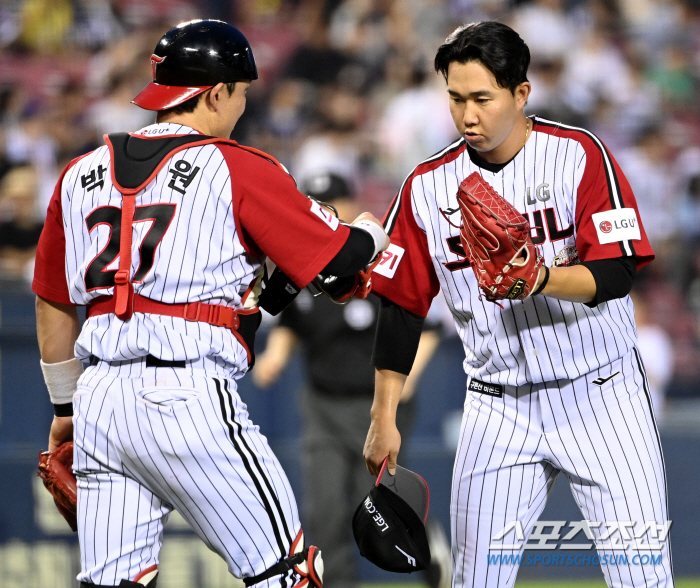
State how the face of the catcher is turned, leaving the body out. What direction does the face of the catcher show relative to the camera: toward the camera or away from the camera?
away from the camera

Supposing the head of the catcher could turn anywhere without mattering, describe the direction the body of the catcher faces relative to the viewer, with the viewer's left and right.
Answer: facing away from the viewer and to the right of the viewer

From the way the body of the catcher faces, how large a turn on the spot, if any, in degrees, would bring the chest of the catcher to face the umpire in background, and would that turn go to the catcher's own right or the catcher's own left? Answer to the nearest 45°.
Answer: approximately 45° to the catcher's own left

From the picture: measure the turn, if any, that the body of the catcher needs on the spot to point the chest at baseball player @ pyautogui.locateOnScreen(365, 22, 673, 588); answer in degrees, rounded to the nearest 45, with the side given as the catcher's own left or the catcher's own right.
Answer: approximately 45° to the catcher's own right

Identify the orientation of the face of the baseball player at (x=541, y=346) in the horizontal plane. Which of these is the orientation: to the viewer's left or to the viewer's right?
to the viewer's left
